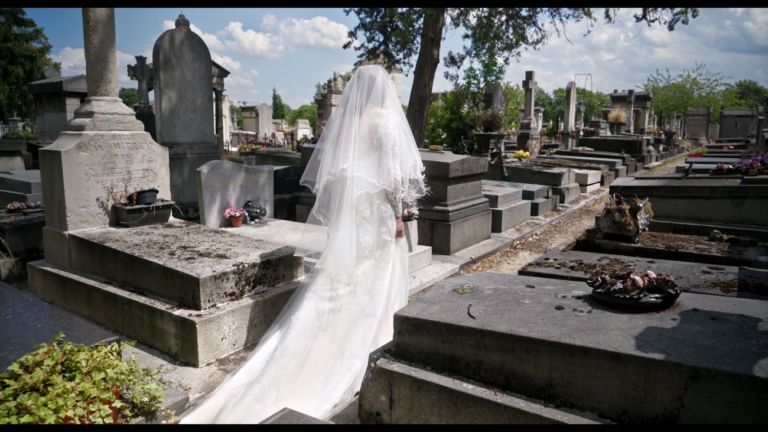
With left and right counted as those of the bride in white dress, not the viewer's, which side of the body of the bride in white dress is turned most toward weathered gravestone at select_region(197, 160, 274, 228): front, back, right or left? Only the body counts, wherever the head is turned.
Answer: left

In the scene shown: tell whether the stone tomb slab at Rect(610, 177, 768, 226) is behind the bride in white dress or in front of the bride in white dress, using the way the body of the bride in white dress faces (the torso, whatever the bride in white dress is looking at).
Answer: in front

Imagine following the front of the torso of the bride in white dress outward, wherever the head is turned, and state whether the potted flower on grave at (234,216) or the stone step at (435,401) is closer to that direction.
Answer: the potted flower on grave

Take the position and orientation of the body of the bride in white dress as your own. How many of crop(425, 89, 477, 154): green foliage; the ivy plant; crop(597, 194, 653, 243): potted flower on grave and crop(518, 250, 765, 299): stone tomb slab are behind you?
1

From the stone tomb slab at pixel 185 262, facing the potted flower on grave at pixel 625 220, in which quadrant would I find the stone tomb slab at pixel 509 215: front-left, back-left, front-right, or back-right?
front-left

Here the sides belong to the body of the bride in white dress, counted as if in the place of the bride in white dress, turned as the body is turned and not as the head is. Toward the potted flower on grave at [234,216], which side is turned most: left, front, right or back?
left

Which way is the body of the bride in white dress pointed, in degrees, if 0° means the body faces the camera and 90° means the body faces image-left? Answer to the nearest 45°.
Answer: approximately 225°

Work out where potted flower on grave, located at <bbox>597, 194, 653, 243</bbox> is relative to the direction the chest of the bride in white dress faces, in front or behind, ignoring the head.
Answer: in front

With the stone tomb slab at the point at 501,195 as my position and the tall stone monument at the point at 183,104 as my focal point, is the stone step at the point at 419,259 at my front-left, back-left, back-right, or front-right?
front-left

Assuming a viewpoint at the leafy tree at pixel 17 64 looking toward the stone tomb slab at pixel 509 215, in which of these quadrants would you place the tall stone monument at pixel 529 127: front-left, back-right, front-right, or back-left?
front-left

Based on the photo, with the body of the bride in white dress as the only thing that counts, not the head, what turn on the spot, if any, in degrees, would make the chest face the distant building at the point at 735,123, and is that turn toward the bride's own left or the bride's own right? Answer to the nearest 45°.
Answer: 0° — they already face it

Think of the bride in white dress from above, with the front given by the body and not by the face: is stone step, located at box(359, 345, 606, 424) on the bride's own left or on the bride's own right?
on the bride's own right

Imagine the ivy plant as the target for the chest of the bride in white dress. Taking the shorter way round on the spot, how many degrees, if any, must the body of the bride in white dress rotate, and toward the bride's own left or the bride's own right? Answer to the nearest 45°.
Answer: approximately 180°

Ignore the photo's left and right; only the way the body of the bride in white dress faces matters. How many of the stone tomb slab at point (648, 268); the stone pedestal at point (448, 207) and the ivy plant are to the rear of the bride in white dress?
1

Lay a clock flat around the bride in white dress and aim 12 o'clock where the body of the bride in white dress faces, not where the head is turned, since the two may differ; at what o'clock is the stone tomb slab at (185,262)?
The stone tomb slab is roughly at 8 o'clock from the bride in white dress.

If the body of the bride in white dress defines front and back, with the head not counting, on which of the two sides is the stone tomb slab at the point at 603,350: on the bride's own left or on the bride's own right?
on the bride's own right
